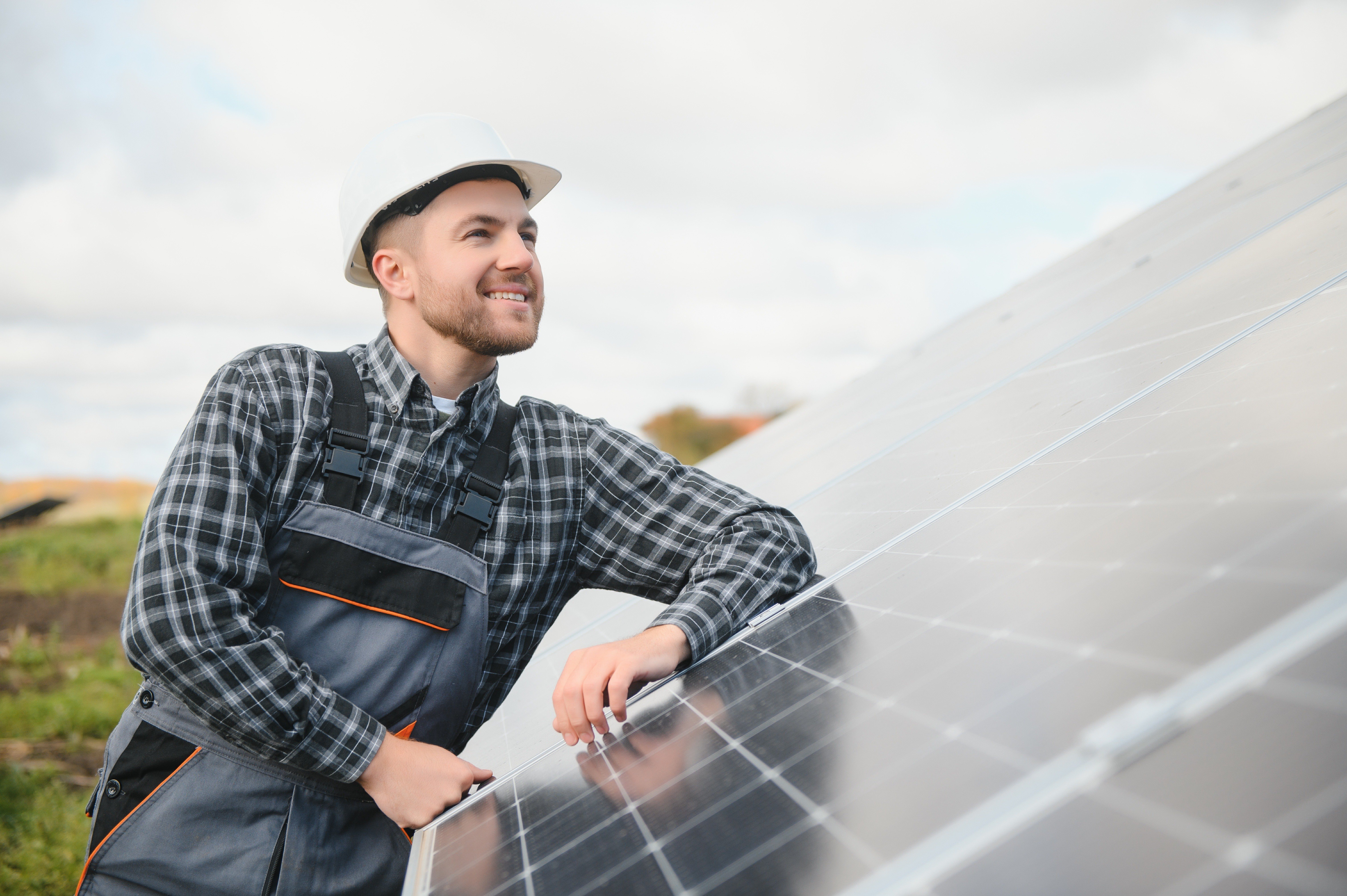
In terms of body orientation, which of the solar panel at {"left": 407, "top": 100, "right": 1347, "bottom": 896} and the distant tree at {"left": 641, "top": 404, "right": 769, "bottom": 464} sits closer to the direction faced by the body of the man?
the solar panel

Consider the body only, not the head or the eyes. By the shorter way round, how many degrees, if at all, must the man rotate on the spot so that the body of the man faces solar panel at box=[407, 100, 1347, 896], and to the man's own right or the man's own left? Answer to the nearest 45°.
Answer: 0° — they already face it

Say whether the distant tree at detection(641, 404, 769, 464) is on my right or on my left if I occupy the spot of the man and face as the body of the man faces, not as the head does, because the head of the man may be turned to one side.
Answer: on my left

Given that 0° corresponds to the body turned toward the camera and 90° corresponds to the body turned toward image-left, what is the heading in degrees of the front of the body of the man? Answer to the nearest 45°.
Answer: approximately 315°

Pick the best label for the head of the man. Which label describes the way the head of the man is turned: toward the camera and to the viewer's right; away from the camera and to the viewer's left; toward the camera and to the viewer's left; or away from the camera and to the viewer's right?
toward the camera and to the viewer's right
